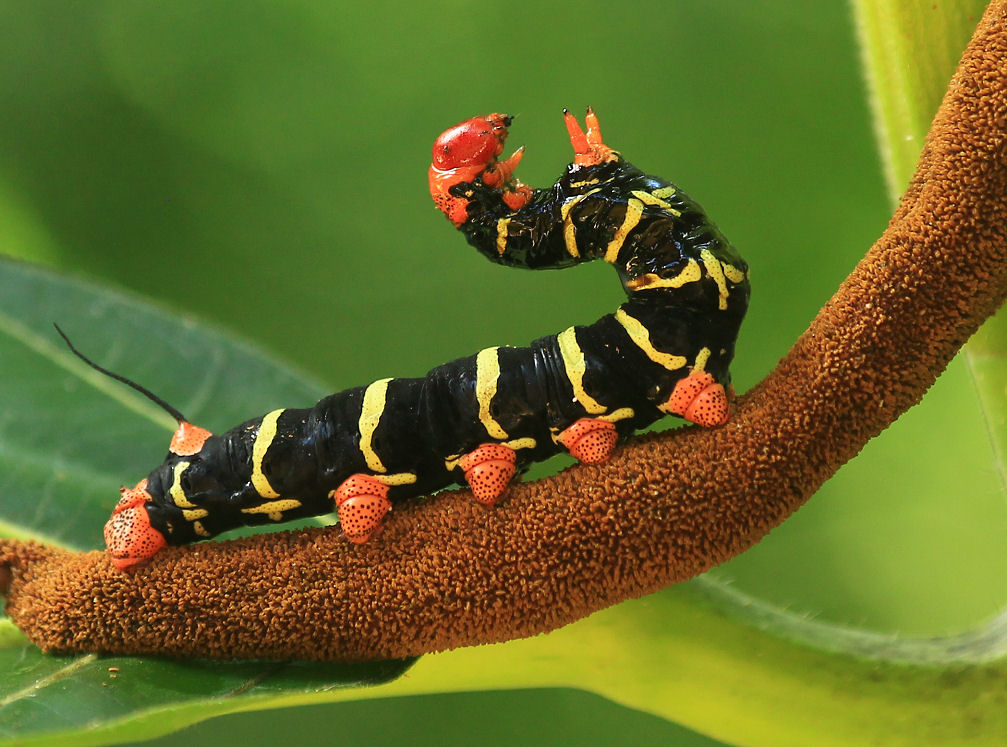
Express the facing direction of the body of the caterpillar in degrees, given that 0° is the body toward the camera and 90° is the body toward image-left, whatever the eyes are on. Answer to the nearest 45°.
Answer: approximately 270°

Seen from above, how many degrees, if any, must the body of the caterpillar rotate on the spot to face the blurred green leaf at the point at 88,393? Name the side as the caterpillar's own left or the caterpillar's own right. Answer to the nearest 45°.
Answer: approximately 135° to the caterpillar's own left
